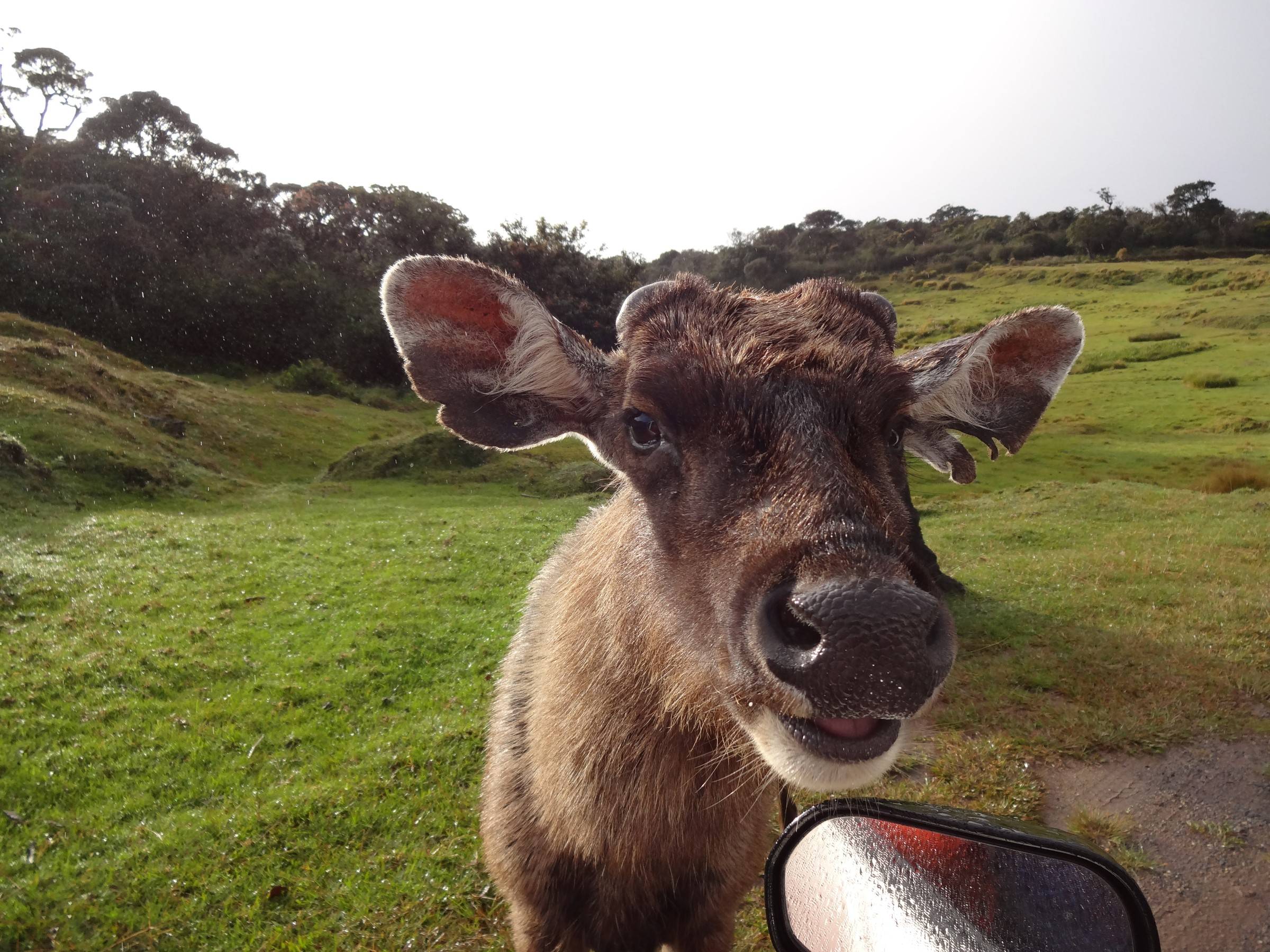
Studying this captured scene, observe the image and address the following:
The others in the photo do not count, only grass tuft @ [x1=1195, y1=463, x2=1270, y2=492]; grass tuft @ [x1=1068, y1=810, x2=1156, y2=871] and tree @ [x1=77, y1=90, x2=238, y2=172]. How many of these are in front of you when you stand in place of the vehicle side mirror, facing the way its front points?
0

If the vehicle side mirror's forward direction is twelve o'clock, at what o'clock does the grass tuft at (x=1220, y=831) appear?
The grass tuft is roughly at 7 o'clock from the vehicle side mirror.

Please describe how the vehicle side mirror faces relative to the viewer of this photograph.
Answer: facing the viewer

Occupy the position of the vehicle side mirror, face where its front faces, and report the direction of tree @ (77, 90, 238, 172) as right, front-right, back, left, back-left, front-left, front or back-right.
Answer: back-right

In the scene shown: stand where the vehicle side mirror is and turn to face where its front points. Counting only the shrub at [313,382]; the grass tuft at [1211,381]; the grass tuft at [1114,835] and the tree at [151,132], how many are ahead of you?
0

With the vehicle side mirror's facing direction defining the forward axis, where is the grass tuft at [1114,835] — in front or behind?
behind

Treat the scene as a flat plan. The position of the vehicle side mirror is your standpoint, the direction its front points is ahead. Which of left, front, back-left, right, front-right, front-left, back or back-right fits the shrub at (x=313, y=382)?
back-right

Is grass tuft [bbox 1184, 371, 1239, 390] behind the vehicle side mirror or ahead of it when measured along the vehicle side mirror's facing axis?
behind

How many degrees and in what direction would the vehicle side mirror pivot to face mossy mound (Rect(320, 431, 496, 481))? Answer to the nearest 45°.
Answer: approximately 135° to its right

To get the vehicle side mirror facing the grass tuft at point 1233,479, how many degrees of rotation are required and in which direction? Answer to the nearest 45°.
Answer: approximately 180°
